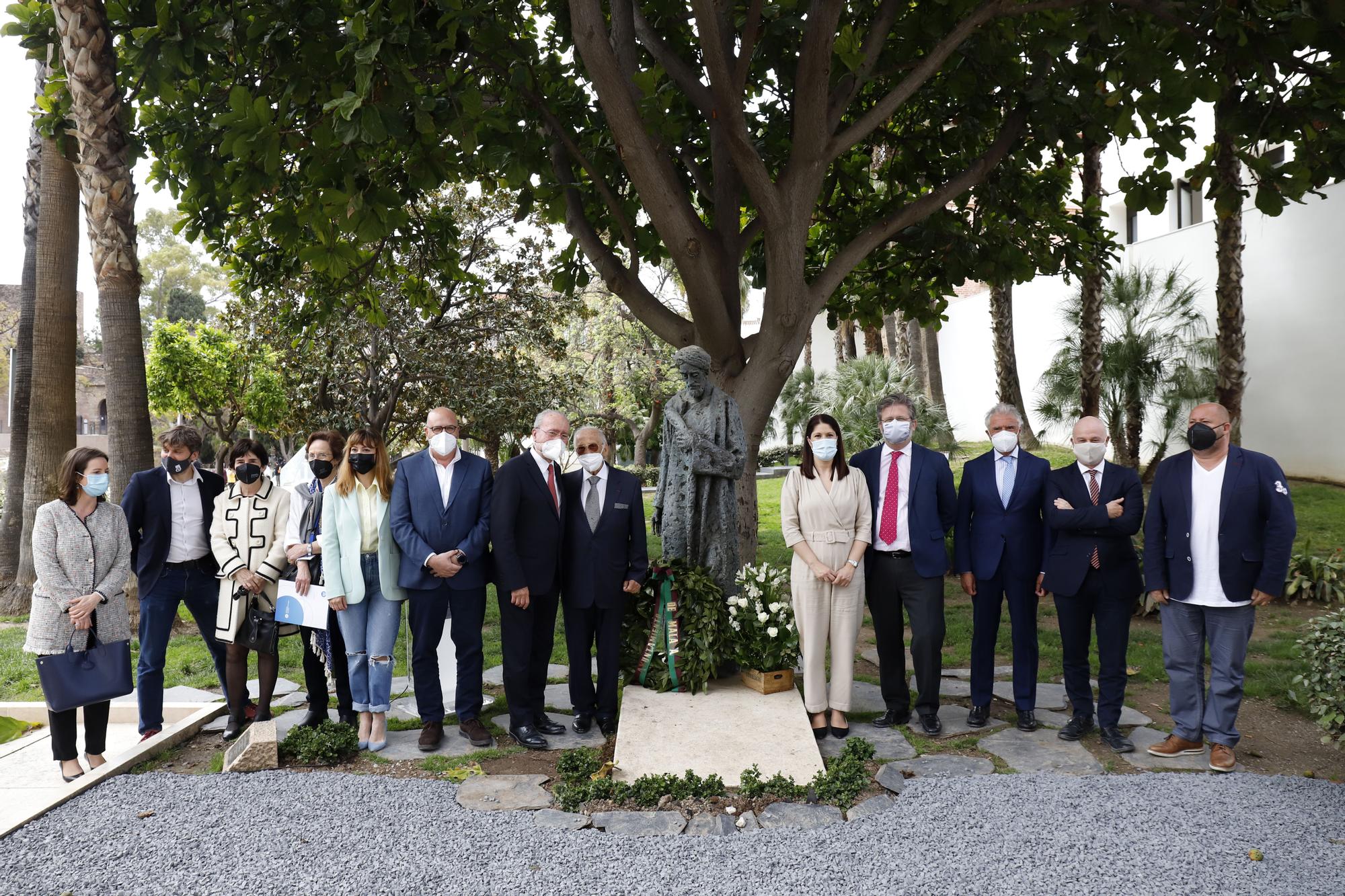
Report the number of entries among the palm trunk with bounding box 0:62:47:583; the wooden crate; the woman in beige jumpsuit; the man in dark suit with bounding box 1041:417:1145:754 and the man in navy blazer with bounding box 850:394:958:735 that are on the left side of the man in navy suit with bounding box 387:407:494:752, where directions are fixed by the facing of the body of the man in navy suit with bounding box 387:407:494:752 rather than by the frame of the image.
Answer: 4

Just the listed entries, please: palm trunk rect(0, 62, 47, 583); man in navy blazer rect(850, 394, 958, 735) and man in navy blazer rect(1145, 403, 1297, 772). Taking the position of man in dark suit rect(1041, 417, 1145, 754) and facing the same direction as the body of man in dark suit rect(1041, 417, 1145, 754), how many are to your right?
2

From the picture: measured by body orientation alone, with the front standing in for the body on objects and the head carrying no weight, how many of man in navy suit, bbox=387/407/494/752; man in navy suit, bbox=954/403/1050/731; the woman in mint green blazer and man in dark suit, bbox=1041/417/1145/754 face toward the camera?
4

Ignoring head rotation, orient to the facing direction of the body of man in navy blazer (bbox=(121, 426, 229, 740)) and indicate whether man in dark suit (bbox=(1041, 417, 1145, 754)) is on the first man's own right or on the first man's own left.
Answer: on the first man's own left

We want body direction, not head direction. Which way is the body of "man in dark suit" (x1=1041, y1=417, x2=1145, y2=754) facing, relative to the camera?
toward the camera

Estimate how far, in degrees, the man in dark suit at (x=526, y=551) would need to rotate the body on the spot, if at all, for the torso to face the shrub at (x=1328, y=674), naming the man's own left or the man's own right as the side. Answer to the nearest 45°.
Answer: approximately 45° to the man's own left

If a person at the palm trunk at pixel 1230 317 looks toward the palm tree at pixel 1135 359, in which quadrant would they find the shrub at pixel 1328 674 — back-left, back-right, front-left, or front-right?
back-left
